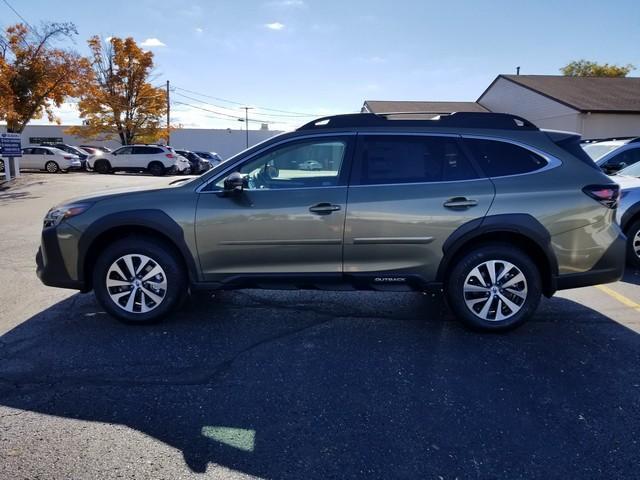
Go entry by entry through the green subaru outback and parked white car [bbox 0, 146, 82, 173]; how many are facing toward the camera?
0

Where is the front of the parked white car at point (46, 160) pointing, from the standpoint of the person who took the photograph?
facing away from the viewer and to the left of the viewer

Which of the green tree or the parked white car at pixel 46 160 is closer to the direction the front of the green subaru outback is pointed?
the parked white car

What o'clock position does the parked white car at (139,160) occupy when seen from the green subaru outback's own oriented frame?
The parked white car is roughly at 2 o'clock from the green subaru outback.

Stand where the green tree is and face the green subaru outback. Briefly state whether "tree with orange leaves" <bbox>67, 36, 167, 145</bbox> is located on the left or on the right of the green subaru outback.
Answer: right

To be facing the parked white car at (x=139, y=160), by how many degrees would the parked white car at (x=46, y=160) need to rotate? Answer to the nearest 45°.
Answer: approximately 180°

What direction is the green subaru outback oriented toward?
to the viewer's left

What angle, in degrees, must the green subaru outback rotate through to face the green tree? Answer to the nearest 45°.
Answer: approximately 135° to its right

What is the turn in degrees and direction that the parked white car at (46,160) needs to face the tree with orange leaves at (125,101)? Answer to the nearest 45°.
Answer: approximately 90° to its right

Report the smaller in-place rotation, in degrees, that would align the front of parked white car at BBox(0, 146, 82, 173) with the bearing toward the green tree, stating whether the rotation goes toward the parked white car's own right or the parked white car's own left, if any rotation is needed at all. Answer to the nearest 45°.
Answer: approximately 135° to the parked white car's own right
